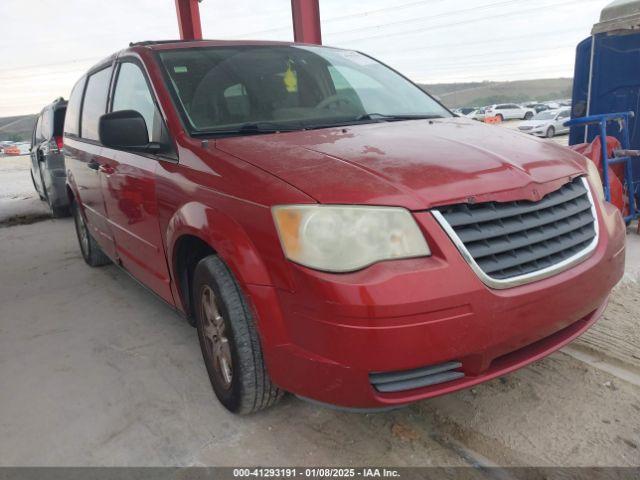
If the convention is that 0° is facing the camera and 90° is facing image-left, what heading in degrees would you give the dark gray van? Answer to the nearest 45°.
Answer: approximately 135°

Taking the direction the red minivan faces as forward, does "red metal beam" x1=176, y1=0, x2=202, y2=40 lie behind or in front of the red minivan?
behind

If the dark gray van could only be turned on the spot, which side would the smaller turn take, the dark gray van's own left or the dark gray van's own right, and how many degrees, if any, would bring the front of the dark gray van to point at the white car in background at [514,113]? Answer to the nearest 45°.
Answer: approximately 90° to the dark gray van's own right

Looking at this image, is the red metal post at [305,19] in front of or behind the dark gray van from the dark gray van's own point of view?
behind

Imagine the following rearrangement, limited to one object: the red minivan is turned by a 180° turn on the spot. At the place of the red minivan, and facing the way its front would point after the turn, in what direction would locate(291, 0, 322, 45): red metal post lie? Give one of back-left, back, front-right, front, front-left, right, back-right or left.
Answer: front-right

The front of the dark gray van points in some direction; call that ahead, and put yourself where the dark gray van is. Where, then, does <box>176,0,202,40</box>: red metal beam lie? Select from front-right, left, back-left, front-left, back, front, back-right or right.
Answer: right

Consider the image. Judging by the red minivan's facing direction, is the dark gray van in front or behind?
behind

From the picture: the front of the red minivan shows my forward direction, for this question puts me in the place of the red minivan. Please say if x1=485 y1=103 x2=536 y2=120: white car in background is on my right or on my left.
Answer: on my left

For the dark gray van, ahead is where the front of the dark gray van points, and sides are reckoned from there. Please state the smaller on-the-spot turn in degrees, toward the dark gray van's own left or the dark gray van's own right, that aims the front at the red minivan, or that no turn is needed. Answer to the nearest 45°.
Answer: approximately 135° to the dark gray van's own left
